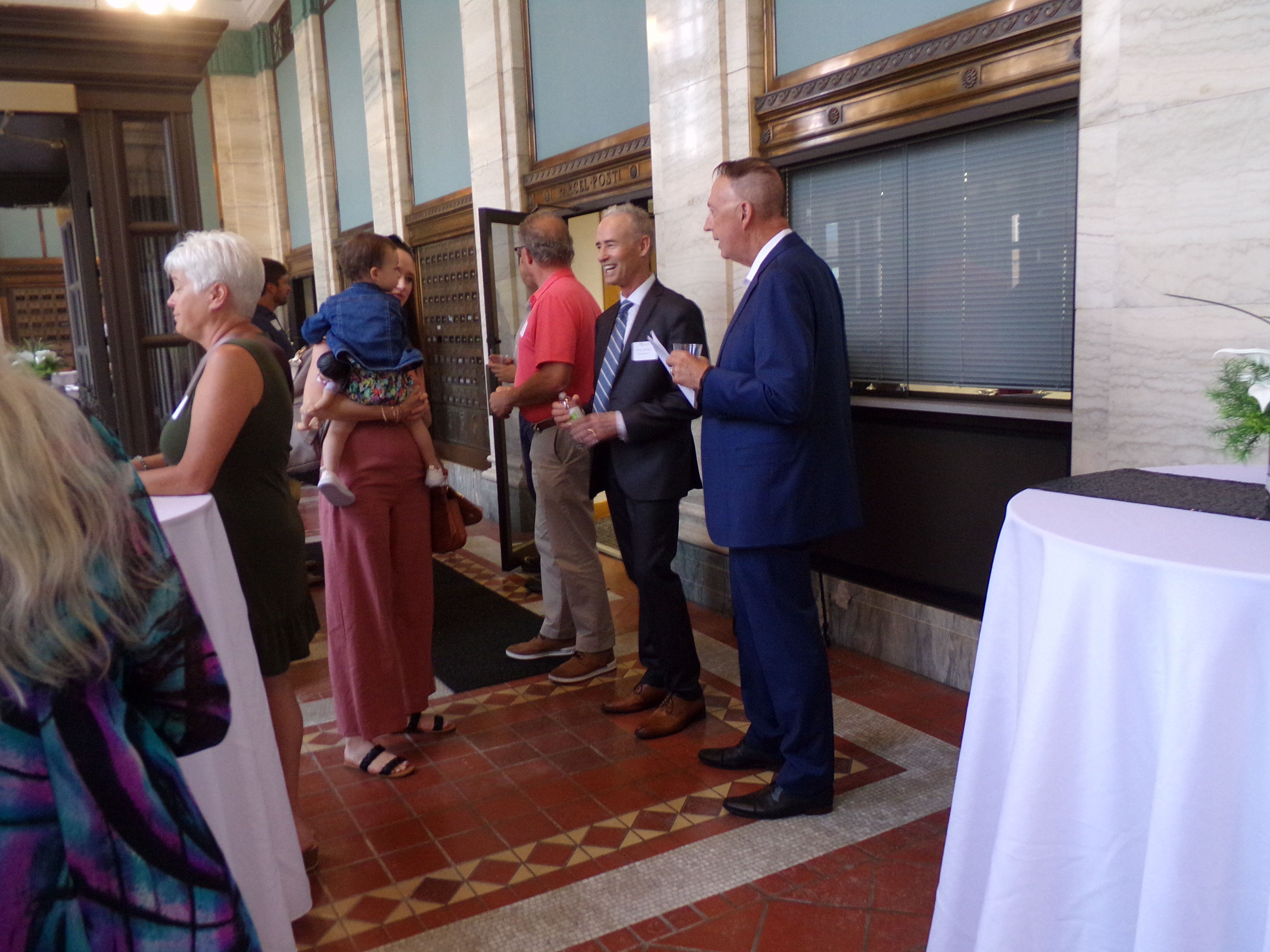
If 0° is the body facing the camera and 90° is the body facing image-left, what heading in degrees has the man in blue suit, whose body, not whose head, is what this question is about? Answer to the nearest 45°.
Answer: approximately 90°

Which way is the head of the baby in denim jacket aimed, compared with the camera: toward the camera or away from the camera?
away from the camera

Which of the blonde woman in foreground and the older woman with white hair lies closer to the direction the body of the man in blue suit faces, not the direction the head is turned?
the older woman with white hair

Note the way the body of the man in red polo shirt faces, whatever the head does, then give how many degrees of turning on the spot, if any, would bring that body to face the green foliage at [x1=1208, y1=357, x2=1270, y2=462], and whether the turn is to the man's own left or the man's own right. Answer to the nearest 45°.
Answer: approximately 135° to the man's own left

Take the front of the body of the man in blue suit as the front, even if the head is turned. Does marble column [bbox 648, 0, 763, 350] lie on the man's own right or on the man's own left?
on the man's own right

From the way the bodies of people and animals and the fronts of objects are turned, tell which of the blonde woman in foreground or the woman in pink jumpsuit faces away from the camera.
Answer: the blonde woman in foreground

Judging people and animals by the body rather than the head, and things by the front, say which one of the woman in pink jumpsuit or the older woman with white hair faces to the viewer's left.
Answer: the older woman with white hair

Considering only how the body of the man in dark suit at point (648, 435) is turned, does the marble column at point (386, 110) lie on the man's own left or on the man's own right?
on the man's own right

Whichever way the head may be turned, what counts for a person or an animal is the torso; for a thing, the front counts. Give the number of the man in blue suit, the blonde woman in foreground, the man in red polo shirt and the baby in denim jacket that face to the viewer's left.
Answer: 2

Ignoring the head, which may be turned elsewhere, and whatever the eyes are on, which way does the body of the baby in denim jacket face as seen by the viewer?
away from the camera

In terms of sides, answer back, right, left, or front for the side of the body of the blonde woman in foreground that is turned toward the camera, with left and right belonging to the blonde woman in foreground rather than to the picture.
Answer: back

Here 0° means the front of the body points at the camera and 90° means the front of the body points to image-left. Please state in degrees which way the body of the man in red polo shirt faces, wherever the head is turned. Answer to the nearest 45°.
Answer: approximately 90°
